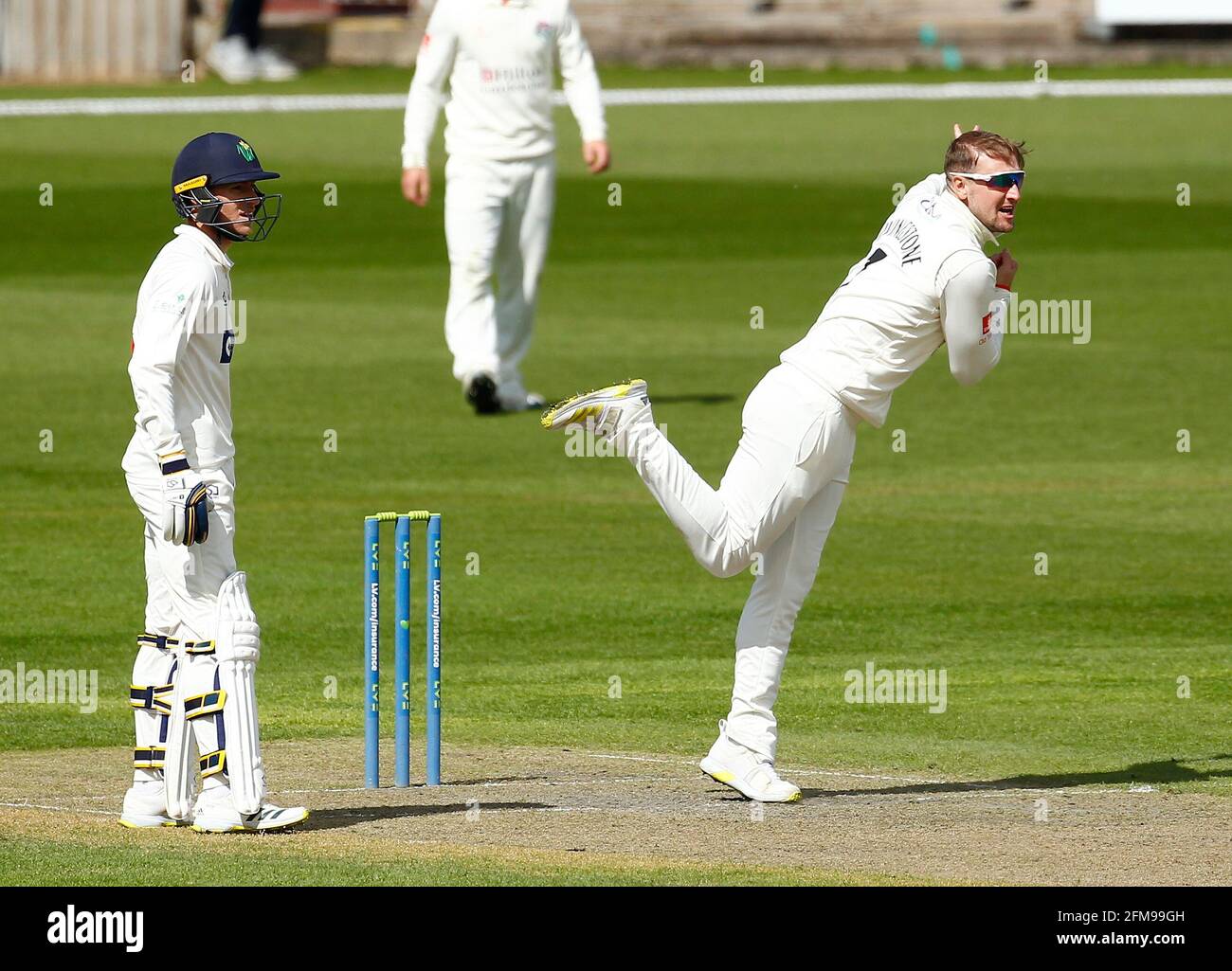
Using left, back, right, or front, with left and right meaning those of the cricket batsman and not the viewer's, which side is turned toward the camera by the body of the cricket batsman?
right

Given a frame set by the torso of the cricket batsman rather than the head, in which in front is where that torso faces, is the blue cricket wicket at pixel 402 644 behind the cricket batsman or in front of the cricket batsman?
in front

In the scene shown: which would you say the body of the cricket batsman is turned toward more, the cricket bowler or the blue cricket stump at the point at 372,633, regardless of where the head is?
the cricket bowler

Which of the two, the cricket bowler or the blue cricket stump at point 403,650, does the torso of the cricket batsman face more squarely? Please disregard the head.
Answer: the cricket bowler

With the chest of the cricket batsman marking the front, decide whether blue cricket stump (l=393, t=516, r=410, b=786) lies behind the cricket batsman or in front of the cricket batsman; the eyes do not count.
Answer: in front

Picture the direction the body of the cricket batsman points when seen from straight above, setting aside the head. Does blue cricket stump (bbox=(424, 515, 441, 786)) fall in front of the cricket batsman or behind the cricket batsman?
in front

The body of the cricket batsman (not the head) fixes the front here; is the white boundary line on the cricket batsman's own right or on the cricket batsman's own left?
on the cricket batsman's own left

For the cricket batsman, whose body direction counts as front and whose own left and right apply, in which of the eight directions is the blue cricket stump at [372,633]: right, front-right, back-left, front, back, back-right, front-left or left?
front-left

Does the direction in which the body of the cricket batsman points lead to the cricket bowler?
yes

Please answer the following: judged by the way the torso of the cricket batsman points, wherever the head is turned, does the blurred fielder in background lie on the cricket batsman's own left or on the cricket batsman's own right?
on the cricket batsman's own left

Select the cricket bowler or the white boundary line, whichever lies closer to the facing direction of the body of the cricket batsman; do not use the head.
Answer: the cricket bowler
